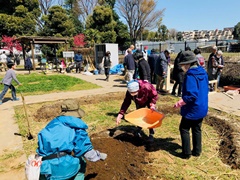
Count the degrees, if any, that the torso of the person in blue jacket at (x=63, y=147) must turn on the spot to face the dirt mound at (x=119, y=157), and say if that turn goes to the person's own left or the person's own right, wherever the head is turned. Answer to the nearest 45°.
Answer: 0° — they already face it

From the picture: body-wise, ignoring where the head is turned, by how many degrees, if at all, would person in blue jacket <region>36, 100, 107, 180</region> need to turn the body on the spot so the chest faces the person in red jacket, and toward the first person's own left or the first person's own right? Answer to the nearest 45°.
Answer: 0° — they already face them

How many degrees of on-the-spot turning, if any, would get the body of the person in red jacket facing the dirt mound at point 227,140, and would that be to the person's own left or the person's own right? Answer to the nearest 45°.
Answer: approximately 135° to the person's own left

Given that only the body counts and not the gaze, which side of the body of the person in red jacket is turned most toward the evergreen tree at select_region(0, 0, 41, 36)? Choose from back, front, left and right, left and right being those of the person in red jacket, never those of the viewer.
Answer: right

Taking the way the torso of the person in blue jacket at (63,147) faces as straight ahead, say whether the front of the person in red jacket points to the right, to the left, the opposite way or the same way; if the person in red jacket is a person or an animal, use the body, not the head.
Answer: the opposite way

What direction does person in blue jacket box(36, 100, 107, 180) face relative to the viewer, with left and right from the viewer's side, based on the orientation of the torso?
facing away from the viewer and to the right of the viewer
